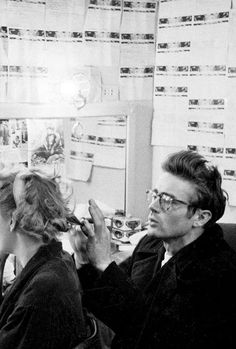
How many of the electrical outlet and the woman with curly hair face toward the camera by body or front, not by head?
1

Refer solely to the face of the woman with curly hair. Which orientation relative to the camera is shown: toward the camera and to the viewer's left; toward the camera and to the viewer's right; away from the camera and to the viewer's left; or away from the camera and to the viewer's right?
away from the camera and to the viewer's left

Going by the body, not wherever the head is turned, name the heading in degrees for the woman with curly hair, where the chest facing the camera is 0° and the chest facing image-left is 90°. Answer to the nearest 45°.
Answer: approximately 90°

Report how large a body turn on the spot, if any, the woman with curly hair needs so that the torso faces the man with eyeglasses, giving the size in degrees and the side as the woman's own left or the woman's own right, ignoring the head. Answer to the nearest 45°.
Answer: approximately 180°

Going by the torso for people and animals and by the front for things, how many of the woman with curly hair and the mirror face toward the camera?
1
